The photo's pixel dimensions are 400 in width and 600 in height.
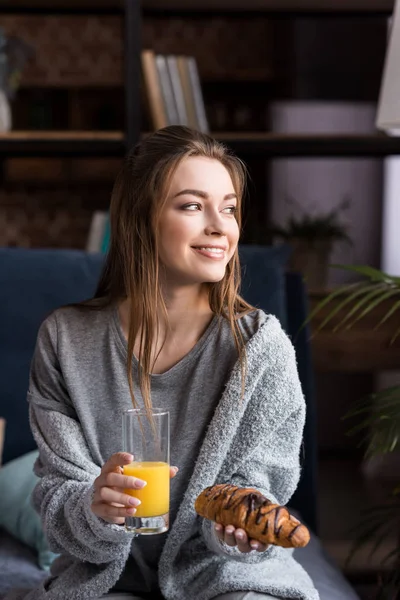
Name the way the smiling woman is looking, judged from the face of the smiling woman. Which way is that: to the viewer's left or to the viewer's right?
to the viewer's right

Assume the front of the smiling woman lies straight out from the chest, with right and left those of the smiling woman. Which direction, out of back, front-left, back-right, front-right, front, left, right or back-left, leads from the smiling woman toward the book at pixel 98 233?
back

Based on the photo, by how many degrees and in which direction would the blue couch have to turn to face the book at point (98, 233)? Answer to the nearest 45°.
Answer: approximately 180°

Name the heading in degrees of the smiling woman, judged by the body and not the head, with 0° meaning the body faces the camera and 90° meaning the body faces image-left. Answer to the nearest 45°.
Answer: approximately 0°

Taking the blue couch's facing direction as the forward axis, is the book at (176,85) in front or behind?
behind

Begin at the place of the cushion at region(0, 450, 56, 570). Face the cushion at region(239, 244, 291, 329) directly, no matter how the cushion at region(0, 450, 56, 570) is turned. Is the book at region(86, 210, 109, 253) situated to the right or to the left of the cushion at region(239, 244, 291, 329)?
left

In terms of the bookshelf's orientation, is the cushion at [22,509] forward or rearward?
forward
